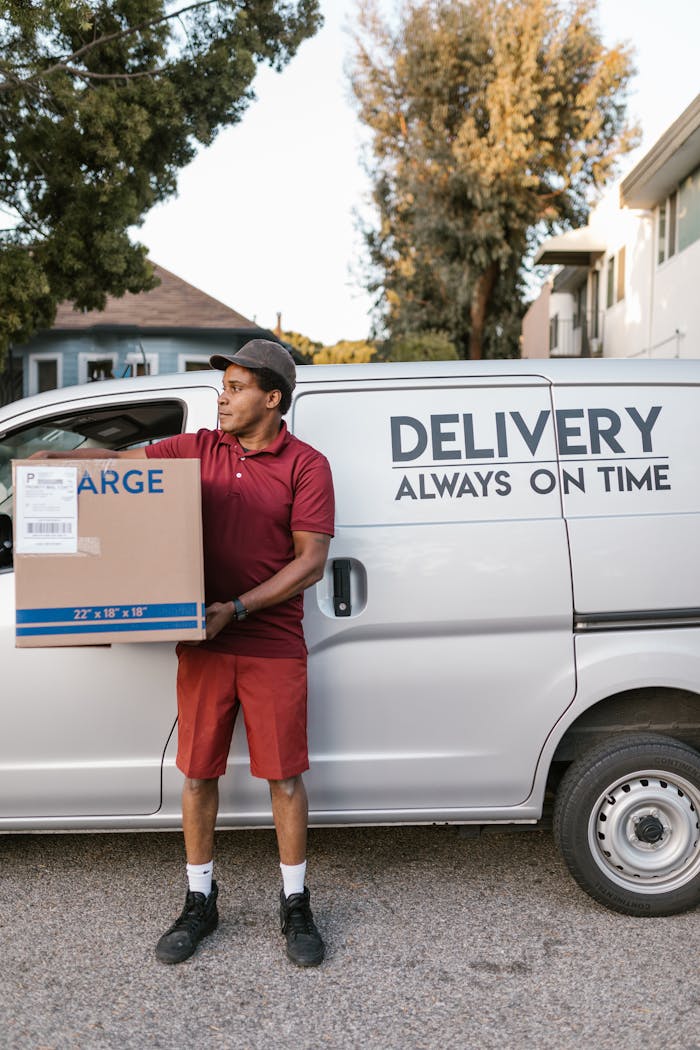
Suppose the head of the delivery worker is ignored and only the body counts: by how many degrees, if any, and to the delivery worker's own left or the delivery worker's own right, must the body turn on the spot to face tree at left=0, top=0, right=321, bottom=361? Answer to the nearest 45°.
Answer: approximately 180°

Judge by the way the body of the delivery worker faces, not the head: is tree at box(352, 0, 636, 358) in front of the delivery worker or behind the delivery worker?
behind

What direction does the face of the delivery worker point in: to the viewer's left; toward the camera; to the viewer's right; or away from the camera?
to the viewer's left

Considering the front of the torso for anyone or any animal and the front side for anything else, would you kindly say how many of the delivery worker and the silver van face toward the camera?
1

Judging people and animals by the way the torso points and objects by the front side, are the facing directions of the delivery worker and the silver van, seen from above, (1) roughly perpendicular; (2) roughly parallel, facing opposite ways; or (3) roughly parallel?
roughly perpendicular

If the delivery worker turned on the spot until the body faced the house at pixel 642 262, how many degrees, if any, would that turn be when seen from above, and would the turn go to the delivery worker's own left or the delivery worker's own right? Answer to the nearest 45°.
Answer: approximately 135° to the delivery worker's own left

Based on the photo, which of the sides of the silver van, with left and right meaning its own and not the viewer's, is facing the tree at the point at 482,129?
right

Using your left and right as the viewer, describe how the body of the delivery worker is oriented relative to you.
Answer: facing the viewer

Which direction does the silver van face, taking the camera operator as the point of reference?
facing to the left of the viewer

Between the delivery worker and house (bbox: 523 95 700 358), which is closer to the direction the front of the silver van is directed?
the delivery worker

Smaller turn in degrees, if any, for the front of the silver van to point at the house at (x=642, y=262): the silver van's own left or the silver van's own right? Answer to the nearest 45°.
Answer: approximately 90° to the silver van's own right
